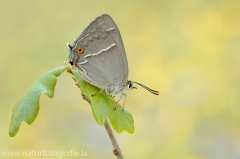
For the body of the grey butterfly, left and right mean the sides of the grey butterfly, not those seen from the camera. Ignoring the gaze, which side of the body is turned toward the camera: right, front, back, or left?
right

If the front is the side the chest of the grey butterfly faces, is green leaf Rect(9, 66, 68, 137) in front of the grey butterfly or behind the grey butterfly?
behind
